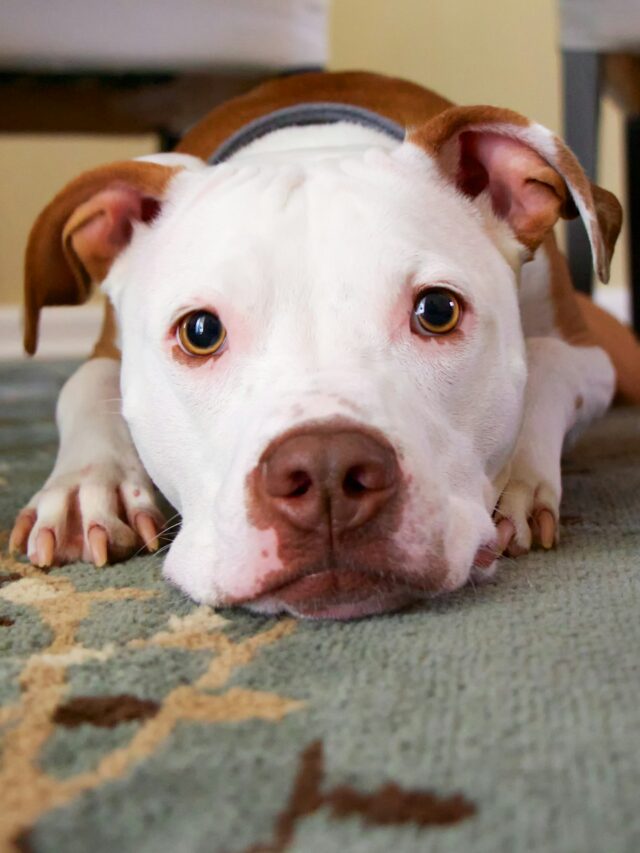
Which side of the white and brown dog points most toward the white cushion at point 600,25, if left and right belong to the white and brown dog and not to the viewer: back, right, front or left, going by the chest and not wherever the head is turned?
back

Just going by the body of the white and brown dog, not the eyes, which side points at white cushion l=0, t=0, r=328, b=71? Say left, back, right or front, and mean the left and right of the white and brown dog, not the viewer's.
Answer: back
